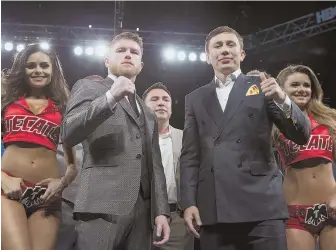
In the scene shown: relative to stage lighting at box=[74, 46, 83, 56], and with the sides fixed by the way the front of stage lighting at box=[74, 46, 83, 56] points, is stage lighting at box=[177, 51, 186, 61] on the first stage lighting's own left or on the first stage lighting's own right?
on the first stage lighting's own left

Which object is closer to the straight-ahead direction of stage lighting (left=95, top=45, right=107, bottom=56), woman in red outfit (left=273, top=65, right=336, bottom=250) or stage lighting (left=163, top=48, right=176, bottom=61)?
the woman in red outfit

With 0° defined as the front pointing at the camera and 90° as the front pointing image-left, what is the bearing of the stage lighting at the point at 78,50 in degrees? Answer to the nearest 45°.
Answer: approximately 0°

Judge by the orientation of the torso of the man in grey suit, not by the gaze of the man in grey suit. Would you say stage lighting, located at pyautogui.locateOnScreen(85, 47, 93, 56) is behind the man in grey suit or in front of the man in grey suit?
behind

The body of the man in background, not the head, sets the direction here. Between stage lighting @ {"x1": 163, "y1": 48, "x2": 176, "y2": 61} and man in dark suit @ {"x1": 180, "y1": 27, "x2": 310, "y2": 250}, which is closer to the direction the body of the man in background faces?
the man in dark suit

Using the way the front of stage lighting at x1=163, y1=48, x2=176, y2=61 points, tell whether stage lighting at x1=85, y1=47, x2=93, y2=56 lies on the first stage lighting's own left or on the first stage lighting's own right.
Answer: on the first stage lighting's own right

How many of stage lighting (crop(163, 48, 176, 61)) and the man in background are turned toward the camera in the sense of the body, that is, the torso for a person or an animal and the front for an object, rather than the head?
2

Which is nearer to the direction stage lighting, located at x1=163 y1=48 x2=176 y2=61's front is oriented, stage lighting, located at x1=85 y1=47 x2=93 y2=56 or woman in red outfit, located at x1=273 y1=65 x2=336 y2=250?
the woman in red outfit
